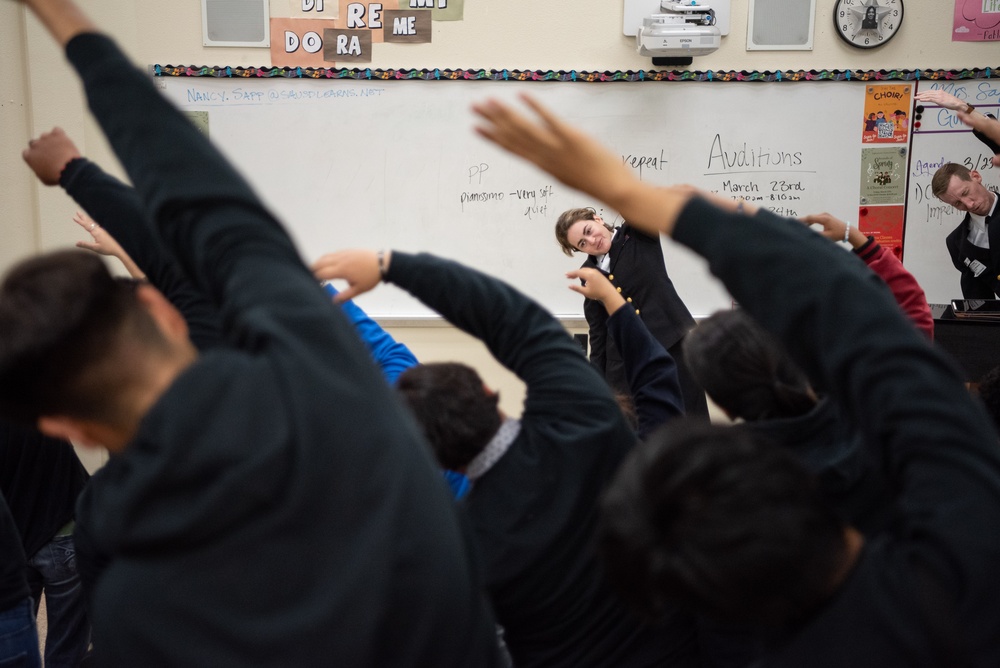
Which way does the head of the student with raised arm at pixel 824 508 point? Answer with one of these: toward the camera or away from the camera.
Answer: away from the camera

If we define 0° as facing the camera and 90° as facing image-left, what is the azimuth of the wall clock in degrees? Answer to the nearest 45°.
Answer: approximately 0°

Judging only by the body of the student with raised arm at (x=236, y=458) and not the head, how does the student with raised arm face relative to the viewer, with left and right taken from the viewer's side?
facing away from the viewer

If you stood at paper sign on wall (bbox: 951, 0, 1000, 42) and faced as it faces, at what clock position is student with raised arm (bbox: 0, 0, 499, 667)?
The student with raised arm is roughly at 12 o'clock from the paper sign on wall.

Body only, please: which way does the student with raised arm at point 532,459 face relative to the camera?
away from the camera

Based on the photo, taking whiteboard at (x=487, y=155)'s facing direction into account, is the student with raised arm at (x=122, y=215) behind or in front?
in front

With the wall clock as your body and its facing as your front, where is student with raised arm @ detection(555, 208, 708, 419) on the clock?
The student with raised arm is roughly at 1 o'clock from the wall clock.

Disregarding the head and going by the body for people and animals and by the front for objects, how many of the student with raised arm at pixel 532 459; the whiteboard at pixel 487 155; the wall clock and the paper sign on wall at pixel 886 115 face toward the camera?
3

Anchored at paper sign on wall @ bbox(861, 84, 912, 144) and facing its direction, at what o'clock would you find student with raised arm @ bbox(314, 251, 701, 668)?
The student with raised arm is roughly at 12 o'clock from the paper sign on wall.

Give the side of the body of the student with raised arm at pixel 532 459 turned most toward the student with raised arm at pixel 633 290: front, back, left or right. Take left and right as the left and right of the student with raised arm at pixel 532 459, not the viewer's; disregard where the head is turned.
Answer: front

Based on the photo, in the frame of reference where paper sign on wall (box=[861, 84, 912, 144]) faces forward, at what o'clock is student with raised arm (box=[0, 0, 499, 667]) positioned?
The student with raised arm is roughly at 12 o'clock from the paper sign on wall.
